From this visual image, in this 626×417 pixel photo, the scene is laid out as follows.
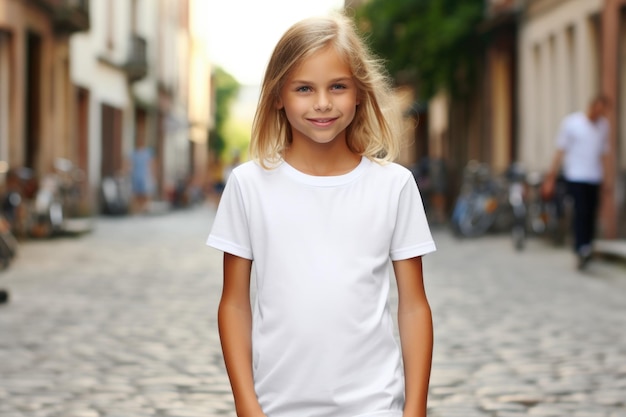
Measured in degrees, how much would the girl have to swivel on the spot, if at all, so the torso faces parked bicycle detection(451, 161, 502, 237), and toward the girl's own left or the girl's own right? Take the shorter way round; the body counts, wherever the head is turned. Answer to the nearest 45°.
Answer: approximately 180°

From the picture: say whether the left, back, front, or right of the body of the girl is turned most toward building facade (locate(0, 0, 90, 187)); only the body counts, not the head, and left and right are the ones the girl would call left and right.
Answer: back

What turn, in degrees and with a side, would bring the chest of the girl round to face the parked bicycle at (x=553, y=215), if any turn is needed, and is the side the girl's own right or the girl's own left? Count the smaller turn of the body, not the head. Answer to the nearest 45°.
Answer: approximately 180°

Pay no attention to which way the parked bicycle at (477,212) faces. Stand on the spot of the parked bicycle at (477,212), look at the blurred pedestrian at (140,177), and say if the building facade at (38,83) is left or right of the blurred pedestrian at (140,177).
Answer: left

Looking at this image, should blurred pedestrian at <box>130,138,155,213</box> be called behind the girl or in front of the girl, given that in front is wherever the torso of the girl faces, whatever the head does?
behind

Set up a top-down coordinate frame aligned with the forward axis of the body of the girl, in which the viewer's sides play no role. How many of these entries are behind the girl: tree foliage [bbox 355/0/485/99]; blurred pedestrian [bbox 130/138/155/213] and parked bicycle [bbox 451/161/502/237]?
3

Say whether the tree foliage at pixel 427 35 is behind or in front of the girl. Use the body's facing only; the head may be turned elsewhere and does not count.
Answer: behind

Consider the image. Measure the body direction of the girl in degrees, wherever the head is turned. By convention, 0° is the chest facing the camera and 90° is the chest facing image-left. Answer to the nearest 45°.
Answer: approximately 0°

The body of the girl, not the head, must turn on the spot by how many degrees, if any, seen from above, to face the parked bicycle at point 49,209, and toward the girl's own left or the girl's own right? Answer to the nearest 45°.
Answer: approximately 180°
